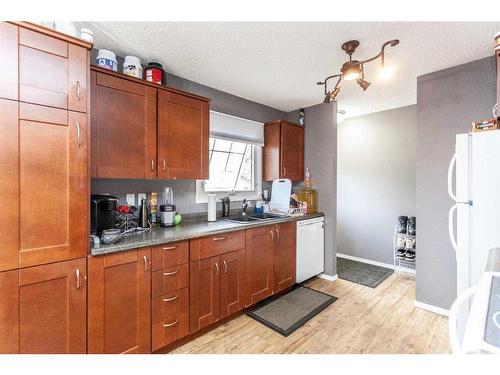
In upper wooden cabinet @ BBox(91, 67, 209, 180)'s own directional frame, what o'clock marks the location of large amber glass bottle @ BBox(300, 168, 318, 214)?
The large amber glass bottle is roughly at 10 o'clock from the upper wooden cabinet.

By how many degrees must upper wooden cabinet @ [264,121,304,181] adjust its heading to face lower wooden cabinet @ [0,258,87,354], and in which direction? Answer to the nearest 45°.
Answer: approximately 90° to its right

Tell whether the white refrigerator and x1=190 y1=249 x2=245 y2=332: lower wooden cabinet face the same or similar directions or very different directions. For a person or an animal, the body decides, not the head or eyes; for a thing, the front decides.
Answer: very different directions

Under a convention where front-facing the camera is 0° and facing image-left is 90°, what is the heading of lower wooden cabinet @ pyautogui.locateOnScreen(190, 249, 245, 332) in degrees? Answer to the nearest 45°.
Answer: approximately 315°

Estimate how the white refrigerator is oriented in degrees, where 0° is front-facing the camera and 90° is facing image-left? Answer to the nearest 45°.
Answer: approximately 90°

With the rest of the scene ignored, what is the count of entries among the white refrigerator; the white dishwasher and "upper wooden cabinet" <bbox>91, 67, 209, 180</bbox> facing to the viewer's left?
1

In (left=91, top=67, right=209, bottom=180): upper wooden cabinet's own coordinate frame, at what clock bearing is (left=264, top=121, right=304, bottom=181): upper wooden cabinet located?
(left=264, top=121, right=304, bottom=181): upper wooden cabinet is roughly at 10 o'clock from (left=91, top=67, right=209, bottom=180): upper wooden cabinet.

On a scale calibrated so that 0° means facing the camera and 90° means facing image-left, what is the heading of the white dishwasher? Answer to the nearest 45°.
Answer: approximately 315°

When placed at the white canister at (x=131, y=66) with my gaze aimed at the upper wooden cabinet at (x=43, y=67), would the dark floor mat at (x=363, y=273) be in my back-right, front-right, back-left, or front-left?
back-left

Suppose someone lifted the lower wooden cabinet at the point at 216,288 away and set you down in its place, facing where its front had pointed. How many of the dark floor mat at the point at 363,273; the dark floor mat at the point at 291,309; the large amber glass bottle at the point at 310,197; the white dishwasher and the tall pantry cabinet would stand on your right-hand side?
1
